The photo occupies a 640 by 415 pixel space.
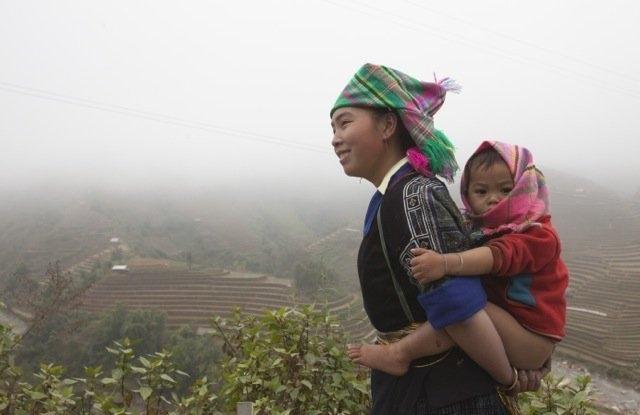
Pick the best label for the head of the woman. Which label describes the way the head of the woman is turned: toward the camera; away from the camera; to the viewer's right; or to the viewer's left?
to the viewer's left

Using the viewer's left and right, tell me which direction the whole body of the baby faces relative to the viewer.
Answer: facing to the left of the viewer

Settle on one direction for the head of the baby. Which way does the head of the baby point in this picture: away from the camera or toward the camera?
toward the camera

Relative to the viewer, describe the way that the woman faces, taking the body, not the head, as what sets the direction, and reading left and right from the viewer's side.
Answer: facing to the left of the viewer
